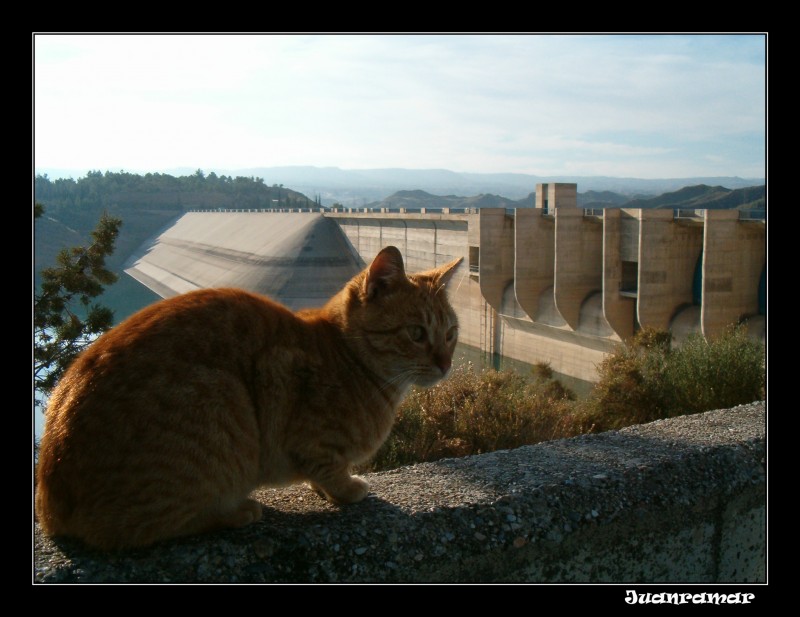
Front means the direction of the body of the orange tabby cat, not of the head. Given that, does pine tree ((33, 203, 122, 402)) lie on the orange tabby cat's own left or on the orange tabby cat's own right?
on the orange tabby cat's own left

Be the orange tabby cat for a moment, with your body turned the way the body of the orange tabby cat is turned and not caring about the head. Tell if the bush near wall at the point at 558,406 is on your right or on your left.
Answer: on your left

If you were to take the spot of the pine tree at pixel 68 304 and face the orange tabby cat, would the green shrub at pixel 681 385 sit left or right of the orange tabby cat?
left

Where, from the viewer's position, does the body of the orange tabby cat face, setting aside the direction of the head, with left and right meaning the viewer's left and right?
facing to the right of the viewer
